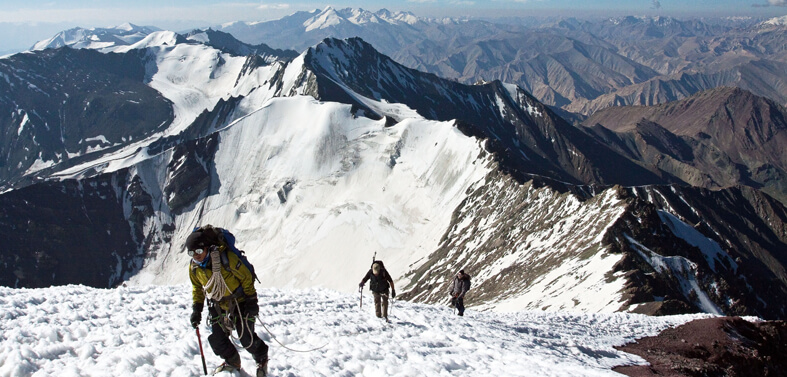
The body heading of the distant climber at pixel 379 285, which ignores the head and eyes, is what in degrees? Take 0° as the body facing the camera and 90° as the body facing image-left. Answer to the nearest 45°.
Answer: approximately 0°

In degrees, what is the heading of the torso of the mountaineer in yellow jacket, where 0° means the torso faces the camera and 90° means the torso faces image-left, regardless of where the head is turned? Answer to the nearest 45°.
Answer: approximately 45°

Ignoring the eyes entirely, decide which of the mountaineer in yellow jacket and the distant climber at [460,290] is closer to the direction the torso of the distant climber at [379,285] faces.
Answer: the mountaineer in yellow jacket

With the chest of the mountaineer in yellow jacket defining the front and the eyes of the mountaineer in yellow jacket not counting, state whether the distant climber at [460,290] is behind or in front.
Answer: behind

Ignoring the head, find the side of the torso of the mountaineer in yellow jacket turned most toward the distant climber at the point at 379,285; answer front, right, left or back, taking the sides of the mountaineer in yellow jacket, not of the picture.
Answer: back
